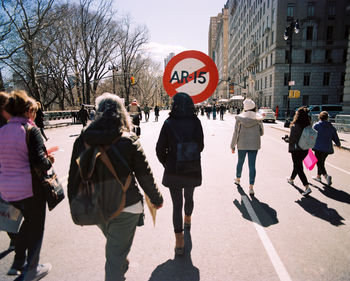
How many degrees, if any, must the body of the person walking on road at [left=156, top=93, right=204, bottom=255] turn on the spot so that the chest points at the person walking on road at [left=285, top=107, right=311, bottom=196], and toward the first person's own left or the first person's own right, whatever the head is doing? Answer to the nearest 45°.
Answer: approximately 45° to the first person's own right

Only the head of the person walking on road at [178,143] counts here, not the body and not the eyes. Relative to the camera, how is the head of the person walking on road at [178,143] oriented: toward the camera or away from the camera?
away from the camera

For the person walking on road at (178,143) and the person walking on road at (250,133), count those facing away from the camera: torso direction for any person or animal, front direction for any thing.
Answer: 2

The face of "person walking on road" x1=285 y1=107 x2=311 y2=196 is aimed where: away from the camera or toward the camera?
away from the camera

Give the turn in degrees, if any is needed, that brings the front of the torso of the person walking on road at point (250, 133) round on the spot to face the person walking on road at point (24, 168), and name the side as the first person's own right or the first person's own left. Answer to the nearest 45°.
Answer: approximately 135° to the first person's own left

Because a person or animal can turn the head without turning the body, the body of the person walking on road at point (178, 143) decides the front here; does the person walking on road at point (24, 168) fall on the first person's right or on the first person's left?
on the first person's left

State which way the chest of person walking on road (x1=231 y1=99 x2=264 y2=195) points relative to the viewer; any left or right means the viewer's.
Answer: facing away from the viewer

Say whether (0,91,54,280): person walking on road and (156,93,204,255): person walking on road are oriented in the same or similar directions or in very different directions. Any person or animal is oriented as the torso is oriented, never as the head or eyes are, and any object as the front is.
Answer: same or similar directions

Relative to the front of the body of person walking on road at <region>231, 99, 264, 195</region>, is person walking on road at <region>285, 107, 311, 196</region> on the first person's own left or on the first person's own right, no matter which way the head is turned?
on the first person's own right

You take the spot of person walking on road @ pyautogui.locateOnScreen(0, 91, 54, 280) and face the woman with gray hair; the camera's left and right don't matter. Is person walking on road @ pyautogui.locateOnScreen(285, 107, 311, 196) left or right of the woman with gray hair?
left

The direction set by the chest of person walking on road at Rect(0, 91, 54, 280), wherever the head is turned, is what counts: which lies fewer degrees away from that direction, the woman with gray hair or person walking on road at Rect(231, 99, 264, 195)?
the person walking on road

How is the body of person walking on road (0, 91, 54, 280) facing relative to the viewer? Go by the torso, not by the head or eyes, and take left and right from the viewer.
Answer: facing away from the viewer and to the right of the viewer

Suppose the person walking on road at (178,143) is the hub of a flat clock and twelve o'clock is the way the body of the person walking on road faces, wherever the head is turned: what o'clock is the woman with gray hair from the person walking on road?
The woman with gray hair is roughly at 7 o'clock from the person walking on road.

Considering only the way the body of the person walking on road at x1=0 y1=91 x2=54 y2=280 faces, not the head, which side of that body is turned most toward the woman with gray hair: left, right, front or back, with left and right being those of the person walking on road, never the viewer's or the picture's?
right

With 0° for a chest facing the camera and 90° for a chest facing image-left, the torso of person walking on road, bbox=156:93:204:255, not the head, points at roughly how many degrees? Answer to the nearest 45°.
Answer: approximately 180°

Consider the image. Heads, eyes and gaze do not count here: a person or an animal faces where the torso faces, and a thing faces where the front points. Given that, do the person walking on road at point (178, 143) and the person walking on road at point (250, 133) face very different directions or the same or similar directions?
same or similar directions
